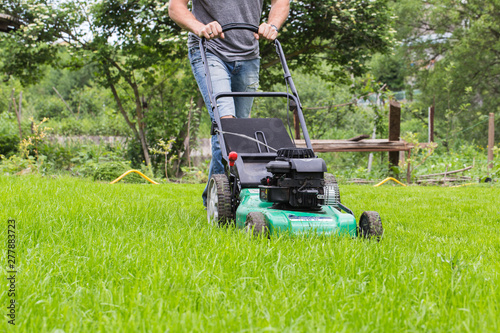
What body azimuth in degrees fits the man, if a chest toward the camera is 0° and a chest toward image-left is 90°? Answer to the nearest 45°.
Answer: approximately 0°

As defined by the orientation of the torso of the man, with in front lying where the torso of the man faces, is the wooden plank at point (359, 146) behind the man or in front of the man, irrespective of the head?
behind

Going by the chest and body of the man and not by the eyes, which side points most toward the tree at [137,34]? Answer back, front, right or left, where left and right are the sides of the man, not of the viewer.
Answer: back

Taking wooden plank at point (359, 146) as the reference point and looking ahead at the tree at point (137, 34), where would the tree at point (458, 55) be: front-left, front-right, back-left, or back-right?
back-right

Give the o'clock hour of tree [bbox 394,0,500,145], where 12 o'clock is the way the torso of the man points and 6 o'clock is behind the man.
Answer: The tree is roughly at 7 o'clock from the man.
